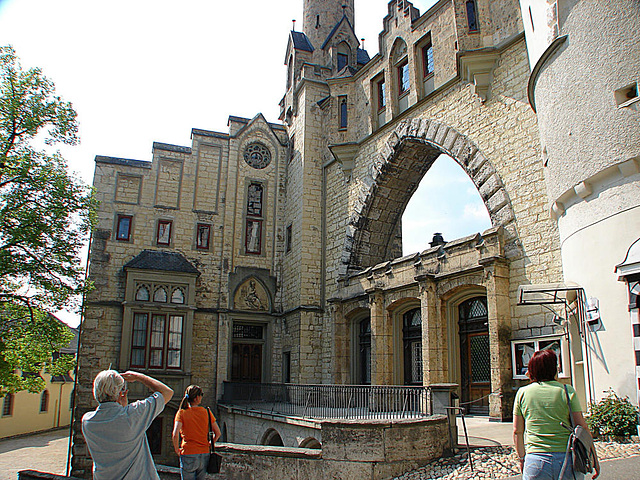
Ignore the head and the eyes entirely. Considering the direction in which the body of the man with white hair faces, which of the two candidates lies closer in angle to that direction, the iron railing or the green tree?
the iron railing

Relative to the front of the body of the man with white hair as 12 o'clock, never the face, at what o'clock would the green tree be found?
The green tree is roughly at 10 o'clock from the man with white hair.

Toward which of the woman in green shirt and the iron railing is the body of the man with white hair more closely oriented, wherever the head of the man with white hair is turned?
the iron railing

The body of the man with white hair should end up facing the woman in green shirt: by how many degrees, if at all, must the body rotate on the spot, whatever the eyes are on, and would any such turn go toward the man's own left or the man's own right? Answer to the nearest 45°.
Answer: approximately 45° to the man's own right

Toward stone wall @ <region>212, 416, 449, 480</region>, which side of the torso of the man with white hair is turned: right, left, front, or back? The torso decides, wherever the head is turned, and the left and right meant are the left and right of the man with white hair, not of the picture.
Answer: front

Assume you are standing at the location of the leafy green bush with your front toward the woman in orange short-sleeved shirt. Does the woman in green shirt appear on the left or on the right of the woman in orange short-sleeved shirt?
left

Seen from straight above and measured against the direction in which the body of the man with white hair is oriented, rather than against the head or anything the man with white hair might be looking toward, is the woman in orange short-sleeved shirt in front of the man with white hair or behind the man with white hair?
in front

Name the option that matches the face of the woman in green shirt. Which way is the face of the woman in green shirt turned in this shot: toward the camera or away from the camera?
away from the camera

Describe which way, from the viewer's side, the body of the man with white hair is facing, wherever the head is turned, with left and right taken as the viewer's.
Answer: facing away from the viewer and to the right of the viewer

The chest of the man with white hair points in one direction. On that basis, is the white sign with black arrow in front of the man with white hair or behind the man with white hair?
in front

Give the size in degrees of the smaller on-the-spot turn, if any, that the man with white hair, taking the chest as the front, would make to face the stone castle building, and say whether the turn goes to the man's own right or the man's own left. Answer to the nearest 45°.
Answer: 0° — they already face it
